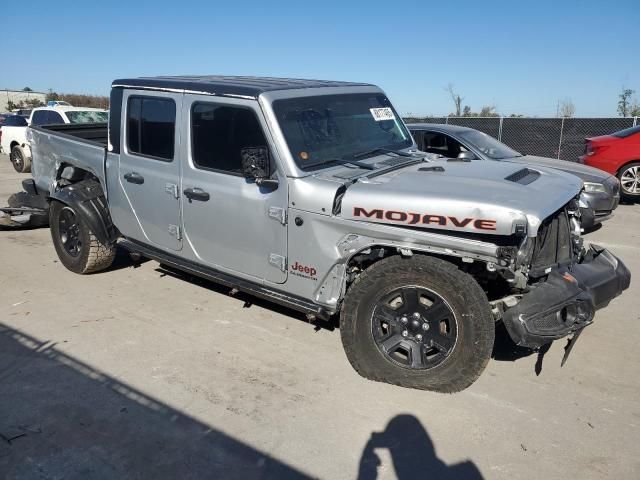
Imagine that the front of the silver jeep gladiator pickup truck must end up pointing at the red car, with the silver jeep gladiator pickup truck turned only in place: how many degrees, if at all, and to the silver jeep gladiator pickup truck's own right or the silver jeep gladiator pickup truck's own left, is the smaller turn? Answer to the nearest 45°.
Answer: approximately 90° to the silver jeep gladiator pickup truck's own left

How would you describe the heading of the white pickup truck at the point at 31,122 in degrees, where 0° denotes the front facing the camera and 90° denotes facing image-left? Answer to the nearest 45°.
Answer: approximately 315°

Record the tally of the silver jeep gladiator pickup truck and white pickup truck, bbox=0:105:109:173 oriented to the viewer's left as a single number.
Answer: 0

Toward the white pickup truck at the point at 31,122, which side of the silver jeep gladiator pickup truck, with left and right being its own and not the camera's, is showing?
back

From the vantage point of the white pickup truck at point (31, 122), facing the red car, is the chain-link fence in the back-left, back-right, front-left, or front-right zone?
front-left

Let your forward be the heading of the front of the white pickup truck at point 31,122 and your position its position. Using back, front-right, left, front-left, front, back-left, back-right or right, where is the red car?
front

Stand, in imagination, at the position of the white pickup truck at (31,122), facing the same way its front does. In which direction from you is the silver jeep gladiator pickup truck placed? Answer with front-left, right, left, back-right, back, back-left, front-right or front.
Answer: front-right

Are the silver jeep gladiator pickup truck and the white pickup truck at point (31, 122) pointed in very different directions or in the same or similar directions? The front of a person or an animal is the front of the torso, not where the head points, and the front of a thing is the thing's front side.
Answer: same or similar directions

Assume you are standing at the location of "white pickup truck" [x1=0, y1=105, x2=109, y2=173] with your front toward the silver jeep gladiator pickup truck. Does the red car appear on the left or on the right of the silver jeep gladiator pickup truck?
left

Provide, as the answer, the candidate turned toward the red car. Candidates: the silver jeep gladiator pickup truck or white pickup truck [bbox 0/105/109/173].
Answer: the white pickup truck

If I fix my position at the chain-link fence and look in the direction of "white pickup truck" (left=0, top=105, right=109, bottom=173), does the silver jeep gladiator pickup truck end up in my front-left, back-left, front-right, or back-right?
front-left

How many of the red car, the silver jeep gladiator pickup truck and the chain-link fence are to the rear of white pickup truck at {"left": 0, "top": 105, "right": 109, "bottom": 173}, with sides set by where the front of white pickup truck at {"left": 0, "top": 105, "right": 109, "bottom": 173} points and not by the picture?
0

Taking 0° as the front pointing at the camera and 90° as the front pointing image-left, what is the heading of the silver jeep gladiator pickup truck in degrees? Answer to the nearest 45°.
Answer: approximately 315°
